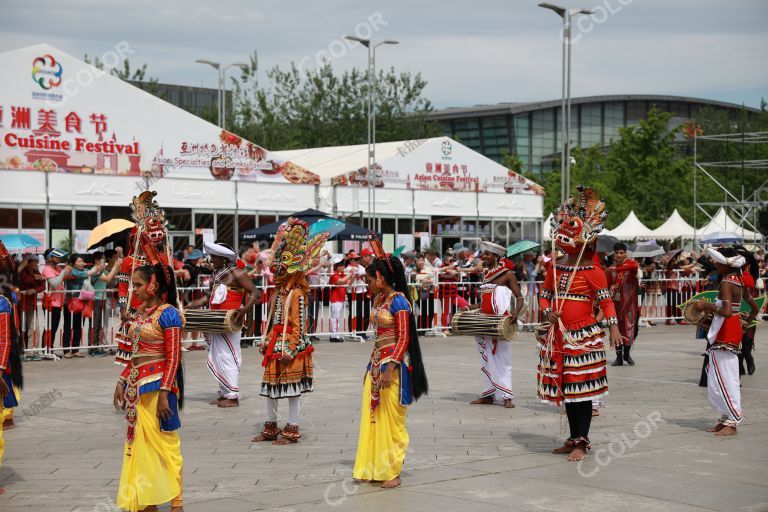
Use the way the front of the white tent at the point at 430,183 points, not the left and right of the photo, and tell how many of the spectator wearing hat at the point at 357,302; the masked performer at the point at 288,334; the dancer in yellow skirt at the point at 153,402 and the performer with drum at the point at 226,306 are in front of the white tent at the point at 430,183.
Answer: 4

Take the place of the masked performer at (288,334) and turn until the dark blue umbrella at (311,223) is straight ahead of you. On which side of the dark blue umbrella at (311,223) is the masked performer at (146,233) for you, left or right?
left

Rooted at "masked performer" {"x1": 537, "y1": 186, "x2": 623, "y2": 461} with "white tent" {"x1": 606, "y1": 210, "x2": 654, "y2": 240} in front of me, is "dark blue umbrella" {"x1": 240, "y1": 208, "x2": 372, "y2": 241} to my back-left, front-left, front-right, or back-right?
front-left

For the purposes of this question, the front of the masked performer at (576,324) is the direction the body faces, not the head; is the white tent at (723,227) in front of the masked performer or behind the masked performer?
behind

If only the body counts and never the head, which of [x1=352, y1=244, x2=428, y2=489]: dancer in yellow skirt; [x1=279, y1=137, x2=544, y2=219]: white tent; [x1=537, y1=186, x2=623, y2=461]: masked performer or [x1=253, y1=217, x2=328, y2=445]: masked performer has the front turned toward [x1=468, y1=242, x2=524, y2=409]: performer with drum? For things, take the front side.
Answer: the white tent

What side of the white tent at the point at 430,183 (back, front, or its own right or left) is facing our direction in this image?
front

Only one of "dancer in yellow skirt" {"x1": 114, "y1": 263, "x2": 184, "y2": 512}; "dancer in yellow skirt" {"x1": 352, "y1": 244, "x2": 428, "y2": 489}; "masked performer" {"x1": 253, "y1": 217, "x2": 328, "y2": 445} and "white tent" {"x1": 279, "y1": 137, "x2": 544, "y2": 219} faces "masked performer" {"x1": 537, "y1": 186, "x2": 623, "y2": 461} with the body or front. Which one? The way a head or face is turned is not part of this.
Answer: the white tent

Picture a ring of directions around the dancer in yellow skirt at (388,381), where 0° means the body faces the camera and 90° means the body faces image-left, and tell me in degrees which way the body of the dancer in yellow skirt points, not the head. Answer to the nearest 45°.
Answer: approximately 90°

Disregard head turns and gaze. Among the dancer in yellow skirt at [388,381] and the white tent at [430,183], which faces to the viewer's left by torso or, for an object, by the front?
the dancer in yellow skirt

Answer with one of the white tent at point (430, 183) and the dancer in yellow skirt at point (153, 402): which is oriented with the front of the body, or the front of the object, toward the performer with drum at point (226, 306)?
the white tent

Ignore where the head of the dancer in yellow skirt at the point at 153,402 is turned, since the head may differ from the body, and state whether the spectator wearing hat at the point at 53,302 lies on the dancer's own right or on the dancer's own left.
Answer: on the dancer's own right

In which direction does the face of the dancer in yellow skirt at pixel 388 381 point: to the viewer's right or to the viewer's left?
to the viewer's left

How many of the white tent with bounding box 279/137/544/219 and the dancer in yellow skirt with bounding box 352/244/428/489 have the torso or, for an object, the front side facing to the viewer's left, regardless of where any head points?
1

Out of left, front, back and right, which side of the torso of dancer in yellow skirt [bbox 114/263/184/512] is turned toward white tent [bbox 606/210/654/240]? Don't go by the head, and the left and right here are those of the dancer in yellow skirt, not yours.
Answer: back

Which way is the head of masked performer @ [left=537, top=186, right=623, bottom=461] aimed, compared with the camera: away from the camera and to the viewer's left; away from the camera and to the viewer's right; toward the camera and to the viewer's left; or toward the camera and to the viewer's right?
toward the camera and to the viewer's left

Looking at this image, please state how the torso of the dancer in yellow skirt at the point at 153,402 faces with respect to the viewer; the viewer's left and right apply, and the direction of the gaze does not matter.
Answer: facing the viewer and to the left of the viewer

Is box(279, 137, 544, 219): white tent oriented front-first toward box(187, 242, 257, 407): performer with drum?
yes

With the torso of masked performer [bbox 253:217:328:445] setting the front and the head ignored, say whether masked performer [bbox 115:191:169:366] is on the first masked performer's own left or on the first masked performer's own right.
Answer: on the first masked performer's own right

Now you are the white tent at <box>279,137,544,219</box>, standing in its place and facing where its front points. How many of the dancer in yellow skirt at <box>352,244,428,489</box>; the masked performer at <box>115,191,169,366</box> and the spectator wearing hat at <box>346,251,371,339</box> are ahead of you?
3
